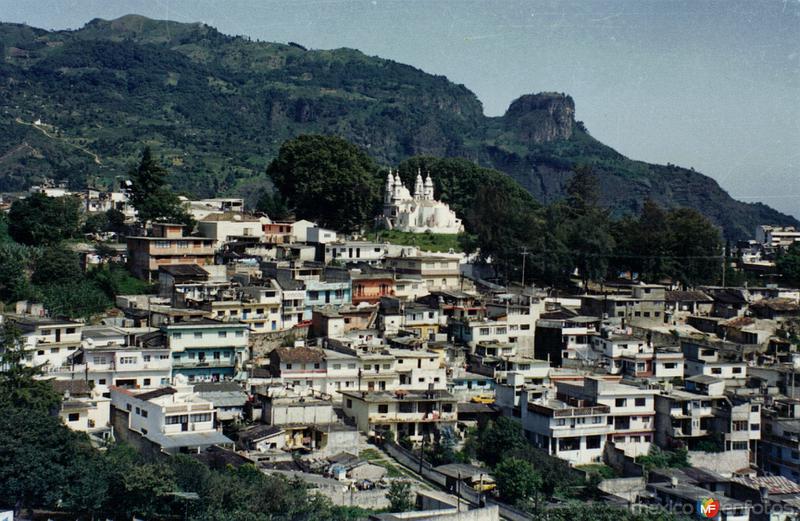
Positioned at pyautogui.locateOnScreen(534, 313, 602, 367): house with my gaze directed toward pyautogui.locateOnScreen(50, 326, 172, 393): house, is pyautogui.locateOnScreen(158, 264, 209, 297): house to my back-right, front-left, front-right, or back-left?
front-right

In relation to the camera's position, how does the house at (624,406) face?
facing the viewer and to the right of the viewer

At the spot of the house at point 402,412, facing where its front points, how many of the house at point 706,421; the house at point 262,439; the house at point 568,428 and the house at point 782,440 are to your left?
3

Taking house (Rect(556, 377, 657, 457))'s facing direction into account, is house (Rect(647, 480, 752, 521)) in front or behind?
in front

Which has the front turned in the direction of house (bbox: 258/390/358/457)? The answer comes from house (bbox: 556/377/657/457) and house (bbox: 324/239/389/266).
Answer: house (bbox: 324/239/389/266)

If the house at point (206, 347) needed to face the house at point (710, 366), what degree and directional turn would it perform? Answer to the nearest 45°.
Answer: approximately 90° to its left

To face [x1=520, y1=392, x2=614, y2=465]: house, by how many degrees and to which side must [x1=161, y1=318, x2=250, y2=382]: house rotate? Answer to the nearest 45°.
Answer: approximately 90° to its left

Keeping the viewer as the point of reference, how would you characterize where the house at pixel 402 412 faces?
facing the viewer

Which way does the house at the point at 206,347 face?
toward the camera

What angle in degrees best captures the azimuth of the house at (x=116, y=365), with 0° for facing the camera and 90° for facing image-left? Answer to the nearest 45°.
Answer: approximately 0°

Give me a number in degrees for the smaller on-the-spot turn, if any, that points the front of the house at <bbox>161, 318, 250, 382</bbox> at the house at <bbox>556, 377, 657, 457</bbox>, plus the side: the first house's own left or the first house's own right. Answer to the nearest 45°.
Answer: approximately 90° to the first house's own left

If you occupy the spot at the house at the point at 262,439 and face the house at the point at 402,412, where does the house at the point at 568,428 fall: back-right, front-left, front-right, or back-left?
front-right
